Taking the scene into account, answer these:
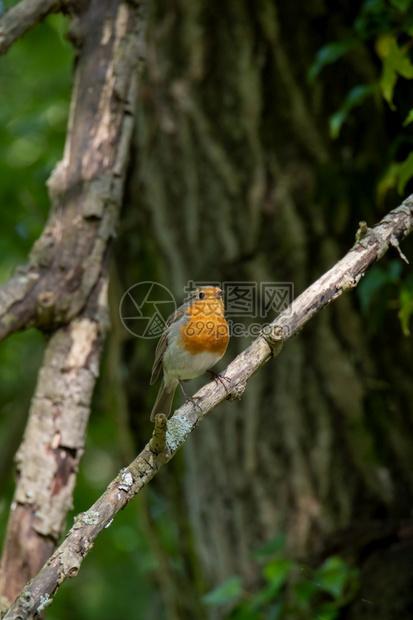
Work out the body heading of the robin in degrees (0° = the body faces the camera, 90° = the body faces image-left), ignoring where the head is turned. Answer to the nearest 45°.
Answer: approximately 315°

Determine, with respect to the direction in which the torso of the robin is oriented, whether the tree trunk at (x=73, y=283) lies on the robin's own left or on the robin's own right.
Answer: on the robin's own right

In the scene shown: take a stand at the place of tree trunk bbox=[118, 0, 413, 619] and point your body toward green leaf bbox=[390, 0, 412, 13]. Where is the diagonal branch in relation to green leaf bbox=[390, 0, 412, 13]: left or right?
right
